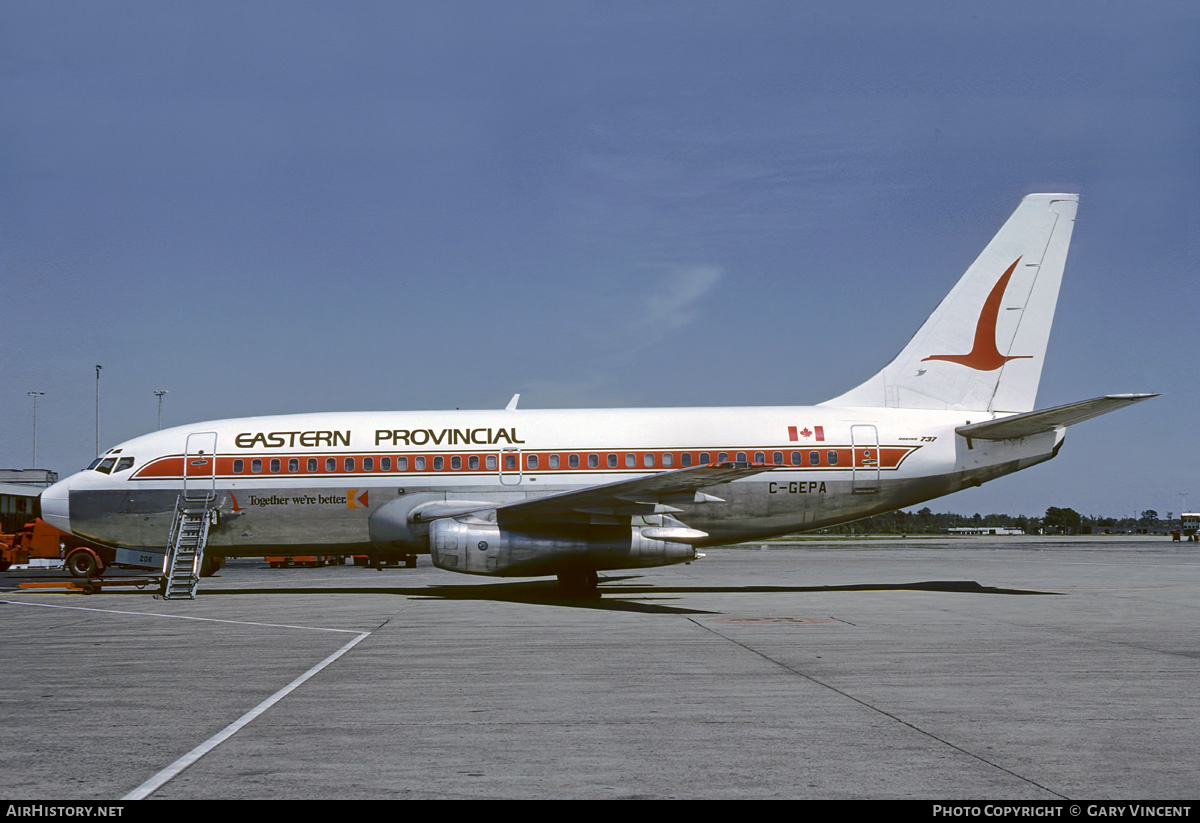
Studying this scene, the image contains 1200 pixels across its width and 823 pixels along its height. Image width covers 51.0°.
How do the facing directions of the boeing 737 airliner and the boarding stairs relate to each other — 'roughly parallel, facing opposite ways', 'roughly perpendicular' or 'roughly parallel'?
roughly perpendicular

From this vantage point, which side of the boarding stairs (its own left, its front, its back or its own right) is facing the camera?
front

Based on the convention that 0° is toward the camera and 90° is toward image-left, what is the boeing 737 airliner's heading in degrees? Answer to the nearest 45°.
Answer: approximately 90°
